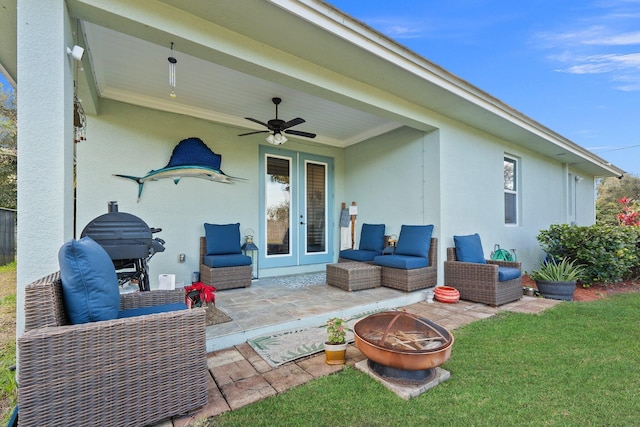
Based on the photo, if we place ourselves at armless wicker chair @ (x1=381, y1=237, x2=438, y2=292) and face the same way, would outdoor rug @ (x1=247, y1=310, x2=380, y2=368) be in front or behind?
in front

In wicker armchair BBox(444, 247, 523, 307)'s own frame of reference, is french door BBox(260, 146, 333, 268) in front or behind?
behind

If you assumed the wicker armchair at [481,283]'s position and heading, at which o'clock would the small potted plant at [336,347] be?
The small potted plant is roughly at 2 o'clock from the wicker armchair.

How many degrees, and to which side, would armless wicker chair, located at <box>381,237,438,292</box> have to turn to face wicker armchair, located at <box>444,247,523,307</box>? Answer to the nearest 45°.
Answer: approximately 135° to its left

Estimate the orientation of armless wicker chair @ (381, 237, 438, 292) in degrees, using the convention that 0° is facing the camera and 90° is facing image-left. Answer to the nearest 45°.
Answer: approximately 45°
